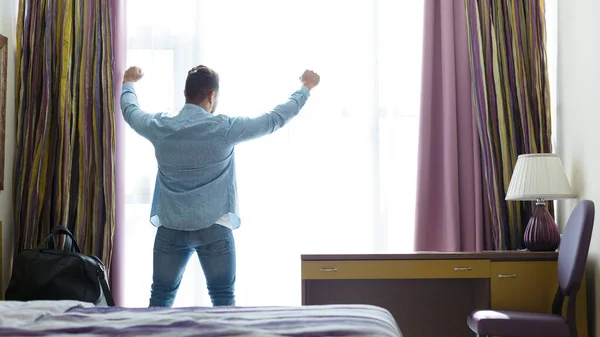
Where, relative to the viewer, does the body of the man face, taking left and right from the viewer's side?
facing away from the viewer

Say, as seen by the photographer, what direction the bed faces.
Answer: facing to the right of the viewer

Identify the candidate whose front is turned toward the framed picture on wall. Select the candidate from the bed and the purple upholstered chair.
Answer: the purple upholstered chair

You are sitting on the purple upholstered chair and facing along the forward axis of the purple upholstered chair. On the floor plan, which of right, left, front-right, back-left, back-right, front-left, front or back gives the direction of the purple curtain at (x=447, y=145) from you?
front-right

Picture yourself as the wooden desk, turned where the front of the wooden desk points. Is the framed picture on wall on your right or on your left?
on your right

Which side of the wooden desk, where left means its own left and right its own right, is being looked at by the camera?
front

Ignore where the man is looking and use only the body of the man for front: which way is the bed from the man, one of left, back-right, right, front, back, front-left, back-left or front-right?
back

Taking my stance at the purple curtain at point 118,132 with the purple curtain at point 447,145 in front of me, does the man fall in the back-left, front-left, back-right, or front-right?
front-right

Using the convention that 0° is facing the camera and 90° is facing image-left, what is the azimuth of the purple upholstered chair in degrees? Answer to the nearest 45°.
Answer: approximately 90°

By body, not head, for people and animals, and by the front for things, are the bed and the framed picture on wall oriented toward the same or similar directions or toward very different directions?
same or similar directions

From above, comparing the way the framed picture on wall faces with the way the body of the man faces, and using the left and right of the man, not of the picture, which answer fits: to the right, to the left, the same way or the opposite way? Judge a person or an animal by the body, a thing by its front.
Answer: to the right

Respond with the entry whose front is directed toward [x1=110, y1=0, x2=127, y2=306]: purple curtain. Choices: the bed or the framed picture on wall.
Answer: the framed picture on wall

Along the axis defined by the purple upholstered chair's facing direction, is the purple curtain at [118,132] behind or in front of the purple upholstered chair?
in front

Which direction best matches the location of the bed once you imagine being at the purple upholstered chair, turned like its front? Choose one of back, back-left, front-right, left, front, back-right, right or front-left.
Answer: front-left

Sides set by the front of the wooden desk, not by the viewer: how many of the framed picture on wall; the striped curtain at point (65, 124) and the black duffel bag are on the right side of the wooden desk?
3

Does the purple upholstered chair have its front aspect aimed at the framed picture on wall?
yes

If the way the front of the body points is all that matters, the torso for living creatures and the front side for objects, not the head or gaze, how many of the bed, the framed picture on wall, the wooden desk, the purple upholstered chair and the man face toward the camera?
1

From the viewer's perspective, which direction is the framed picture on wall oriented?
to the viewer's right
